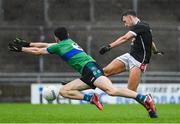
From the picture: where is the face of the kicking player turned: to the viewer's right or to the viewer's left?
to the viewer's left

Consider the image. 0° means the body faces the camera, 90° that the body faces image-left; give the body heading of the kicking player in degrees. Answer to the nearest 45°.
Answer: approximately 90°
